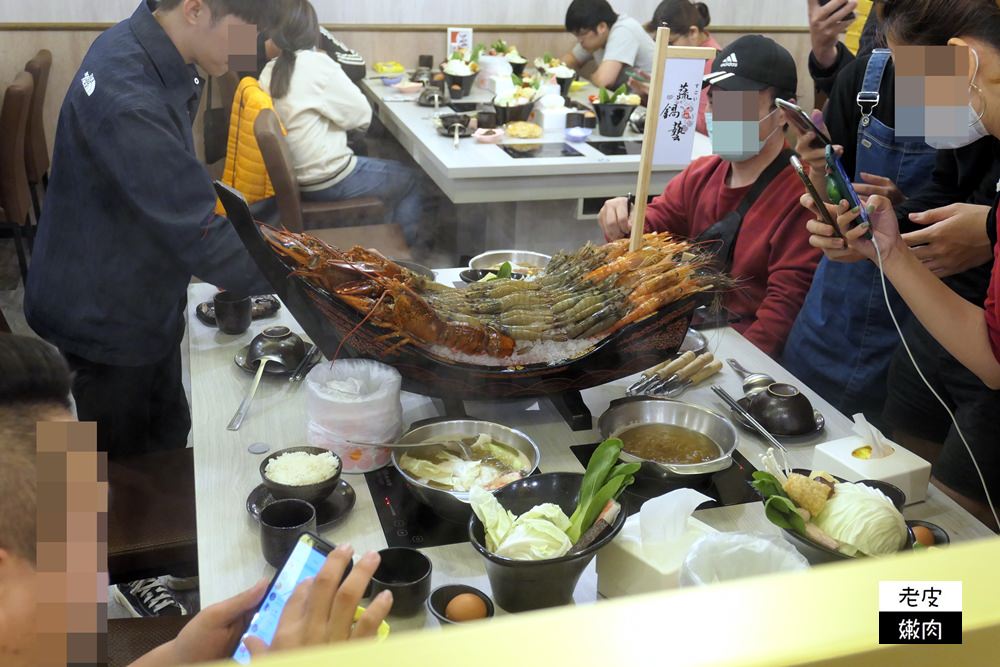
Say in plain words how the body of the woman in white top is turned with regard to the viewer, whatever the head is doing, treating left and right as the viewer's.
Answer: facing away from the viewer and to the right of the viewer

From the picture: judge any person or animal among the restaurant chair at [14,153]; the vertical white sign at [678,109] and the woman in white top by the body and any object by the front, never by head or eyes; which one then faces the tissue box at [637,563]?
the vertical white sign

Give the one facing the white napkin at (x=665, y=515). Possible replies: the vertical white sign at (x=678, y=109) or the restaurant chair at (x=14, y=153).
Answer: the vertical white sign

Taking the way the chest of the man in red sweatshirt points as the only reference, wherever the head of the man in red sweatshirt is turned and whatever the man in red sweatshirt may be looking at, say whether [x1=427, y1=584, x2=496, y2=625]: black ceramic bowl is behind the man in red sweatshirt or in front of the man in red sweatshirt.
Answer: in front

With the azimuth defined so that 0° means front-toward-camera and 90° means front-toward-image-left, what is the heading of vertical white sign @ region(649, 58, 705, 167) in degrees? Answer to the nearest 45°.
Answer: approximately 0°
